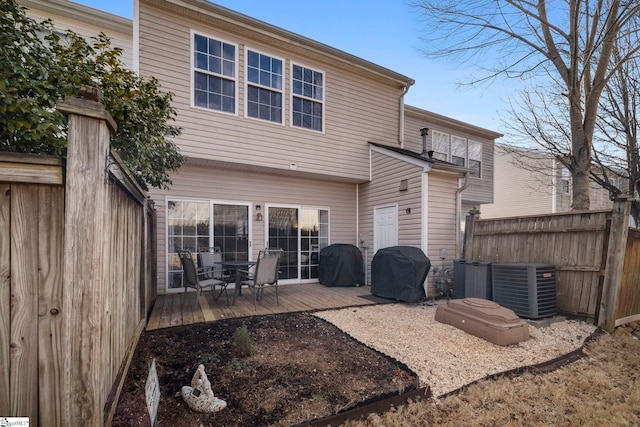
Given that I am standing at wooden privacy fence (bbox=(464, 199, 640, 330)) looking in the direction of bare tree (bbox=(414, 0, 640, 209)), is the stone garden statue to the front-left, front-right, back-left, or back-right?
back-left

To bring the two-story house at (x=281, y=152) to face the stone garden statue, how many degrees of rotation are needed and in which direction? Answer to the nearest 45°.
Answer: approximately 135° to its left

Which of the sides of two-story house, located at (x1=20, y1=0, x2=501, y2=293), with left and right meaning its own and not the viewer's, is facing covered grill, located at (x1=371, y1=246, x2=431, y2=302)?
back

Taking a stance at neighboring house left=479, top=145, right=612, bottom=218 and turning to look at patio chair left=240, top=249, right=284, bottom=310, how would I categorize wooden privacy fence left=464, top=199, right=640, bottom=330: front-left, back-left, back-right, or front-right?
front-left

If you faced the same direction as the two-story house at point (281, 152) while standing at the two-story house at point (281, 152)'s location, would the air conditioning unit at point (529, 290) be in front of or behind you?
behind

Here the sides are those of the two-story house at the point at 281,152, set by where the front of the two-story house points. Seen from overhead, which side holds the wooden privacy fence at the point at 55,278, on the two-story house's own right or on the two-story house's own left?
on the two-story house's own left

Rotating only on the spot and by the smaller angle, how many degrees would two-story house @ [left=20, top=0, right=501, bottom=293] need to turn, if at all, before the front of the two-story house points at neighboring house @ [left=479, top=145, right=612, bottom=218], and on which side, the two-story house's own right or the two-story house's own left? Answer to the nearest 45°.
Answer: approximately 90° to the two-story house's own right

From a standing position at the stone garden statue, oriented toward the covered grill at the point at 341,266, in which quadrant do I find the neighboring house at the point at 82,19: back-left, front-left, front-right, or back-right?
front-left

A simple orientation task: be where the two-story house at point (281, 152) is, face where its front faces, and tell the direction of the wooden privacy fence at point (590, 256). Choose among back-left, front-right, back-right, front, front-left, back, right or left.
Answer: back

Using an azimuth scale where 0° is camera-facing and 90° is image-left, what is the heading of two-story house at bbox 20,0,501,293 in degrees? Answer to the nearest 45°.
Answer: approximately 135°
